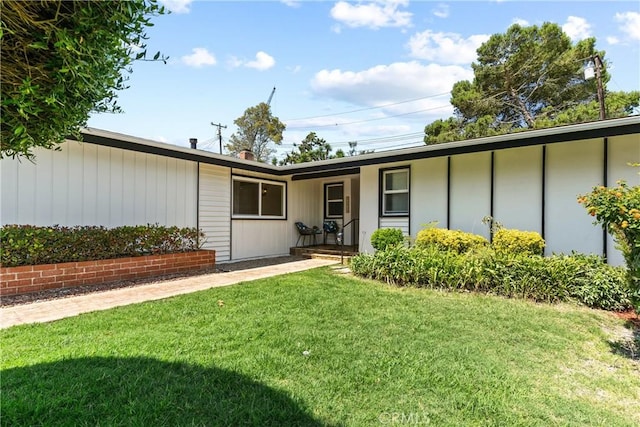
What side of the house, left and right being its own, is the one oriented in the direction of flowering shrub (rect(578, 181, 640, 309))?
left

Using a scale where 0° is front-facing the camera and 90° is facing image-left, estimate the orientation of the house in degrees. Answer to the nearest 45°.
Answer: approximately 45°

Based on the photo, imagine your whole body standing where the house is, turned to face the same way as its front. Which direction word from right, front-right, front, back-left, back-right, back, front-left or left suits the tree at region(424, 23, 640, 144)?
back

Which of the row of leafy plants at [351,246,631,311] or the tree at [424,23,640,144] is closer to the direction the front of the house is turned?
the row of leafy plants

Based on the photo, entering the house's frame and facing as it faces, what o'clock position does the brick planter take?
The brick planter is roughly at 1 o'clock from the house.

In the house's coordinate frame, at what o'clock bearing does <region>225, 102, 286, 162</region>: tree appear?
The tree is roughly at 4 o'clock from the house.
